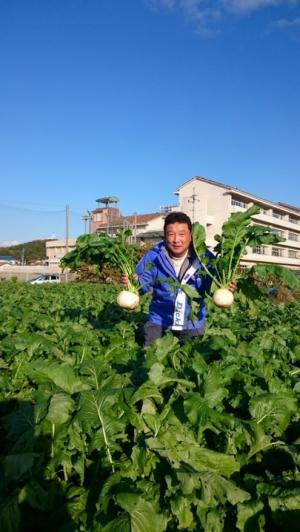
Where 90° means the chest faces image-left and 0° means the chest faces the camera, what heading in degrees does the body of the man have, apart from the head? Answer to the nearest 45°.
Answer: approximately 0°
